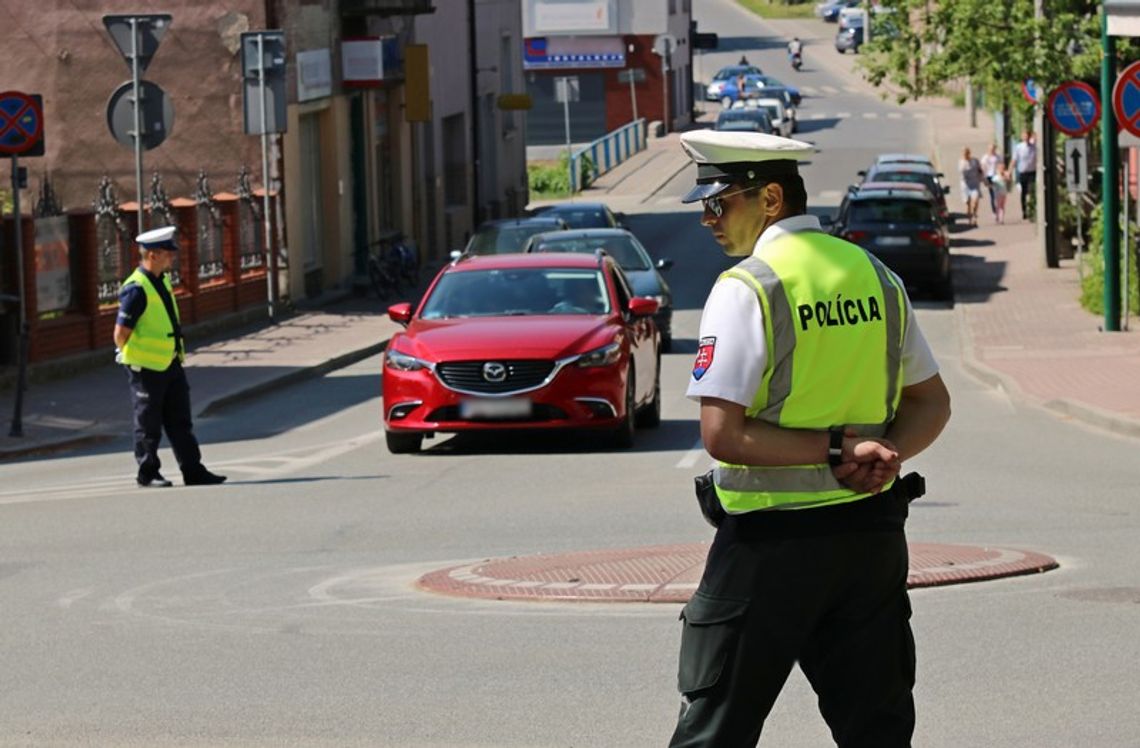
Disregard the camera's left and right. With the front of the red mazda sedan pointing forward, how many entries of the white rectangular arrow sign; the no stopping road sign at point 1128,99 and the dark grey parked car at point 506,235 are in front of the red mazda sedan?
0

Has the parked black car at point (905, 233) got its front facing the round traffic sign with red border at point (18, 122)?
no

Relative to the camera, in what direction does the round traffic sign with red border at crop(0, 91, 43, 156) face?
facing the viewer

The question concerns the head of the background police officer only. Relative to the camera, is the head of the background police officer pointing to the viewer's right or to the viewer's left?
to the viewer's right

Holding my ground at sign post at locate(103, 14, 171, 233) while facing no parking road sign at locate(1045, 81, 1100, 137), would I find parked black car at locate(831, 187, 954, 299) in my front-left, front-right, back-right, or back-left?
front-left

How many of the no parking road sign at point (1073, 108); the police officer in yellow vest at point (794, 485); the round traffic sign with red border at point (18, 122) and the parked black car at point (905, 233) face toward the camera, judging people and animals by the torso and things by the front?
2

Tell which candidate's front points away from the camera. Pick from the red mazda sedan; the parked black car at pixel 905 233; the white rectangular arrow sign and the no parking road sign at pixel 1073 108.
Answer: the parked black car

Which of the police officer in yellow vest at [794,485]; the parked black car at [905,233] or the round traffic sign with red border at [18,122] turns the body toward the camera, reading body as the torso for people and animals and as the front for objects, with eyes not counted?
the round traffic sign with red border

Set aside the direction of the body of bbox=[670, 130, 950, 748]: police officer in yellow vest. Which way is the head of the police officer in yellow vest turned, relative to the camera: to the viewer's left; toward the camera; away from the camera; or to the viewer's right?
to the viewer's left

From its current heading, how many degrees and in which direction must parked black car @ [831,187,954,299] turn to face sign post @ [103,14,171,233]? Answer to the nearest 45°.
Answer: approximately 135° to its left

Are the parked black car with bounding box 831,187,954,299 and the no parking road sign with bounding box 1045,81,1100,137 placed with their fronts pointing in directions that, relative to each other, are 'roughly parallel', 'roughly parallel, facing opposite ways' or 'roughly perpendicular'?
roughly parallel, facing opposite ways

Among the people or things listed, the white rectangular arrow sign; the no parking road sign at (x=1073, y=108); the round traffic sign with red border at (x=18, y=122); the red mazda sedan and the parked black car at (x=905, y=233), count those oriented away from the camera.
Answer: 1

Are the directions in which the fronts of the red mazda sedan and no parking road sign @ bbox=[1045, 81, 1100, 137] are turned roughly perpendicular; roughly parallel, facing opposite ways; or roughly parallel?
roughly parallel

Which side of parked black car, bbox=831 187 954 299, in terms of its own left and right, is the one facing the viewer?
back

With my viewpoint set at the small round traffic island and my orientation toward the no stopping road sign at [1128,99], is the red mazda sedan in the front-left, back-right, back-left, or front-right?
front-left

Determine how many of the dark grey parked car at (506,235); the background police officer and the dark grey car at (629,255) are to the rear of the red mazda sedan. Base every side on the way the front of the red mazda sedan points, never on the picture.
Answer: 2
